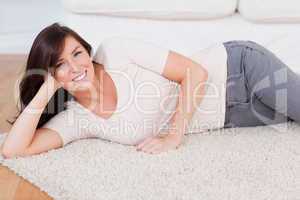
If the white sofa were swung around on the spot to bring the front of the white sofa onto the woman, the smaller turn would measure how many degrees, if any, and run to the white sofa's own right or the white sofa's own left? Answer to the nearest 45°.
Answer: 0° — it already faces them

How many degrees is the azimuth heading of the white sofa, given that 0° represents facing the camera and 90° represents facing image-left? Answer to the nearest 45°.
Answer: approximately 0°
